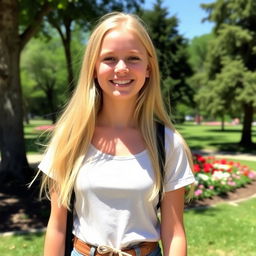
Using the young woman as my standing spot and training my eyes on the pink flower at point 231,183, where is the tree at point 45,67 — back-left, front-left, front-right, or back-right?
front-left

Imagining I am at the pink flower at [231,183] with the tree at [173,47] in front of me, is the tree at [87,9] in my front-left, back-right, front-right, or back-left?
front-left

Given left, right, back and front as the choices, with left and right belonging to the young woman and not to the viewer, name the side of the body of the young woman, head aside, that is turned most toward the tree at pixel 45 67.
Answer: back

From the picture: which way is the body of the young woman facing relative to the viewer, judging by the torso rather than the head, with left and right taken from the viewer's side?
facing the viewer

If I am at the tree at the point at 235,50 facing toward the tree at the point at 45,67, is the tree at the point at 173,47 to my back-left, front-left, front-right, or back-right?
front-right

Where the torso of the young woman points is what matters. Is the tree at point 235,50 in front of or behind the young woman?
behind

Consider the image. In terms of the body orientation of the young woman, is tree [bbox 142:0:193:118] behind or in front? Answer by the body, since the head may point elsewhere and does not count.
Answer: behind

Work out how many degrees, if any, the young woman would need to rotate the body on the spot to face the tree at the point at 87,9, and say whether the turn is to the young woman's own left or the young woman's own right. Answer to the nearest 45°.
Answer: approximately 180°
